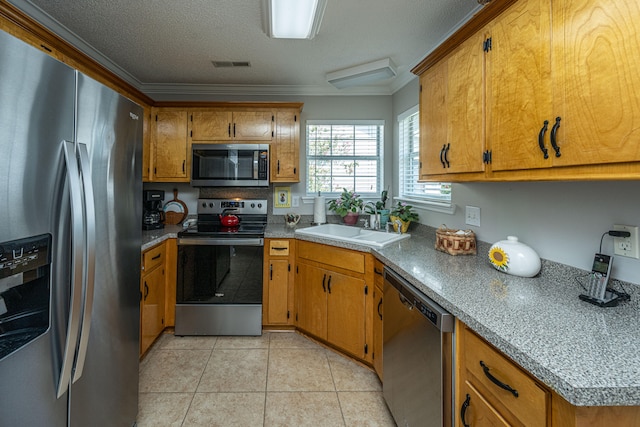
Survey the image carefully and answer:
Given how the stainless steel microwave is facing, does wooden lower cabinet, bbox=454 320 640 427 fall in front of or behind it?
in front

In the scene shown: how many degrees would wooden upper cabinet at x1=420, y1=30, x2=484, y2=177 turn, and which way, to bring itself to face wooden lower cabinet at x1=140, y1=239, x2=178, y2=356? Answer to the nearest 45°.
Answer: approximately 45° to its right

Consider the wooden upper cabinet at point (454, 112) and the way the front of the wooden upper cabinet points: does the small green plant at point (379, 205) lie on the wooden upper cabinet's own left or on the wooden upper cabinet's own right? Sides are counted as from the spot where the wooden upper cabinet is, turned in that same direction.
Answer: on the wooden upper cabinet's own right

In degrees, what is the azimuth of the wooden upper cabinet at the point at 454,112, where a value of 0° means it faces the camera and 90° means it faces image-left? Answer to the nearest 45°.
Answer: approximately 45°

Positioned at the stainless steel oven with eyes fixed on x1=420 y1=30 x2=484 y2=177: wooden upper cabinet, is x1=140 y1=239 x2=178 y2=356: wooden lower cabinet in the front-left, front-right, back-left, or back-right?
back-right

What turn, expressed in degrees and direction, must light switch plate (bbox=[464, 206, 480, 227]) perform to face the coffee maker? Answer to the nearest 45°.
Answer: approximately 45° to its right

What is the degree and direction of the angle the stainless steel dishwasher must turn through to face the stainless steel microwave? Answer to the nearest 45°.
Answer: approximately 90° to its right

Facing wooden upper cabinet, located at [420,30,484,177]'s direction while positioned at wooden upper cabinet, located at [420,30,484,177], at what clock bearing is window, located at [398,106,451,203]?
The window is roughly at 4 o'clock from the wooden upper cabinet.
